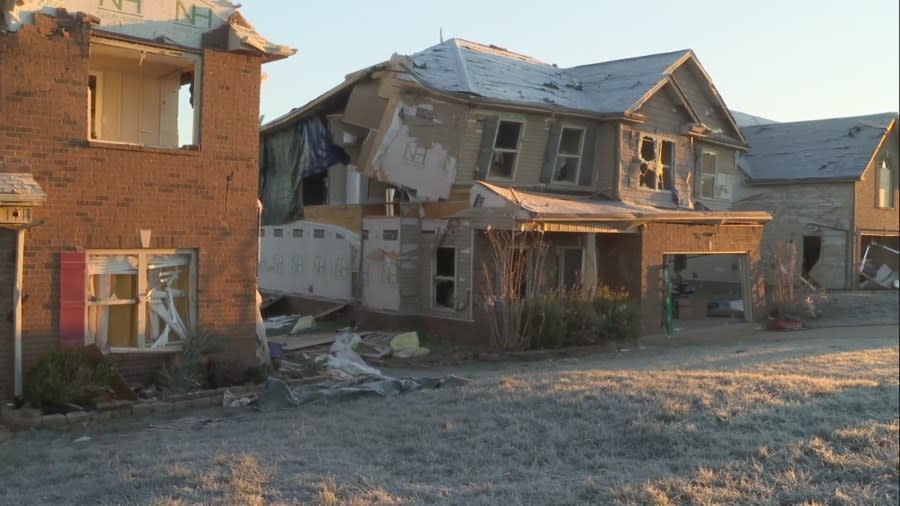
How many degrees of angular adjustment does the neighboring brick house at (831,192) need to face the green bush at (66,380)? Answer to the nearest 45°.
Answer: approximately 45° to its right

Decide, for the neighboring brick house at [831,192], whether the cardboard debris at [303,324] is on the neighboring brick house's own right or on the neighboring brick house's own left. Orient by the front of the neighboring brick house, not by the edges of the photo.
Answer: on the neighboring brick house's own right

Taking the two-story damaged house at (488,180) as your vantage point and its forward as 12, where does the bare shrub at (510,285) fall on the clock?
The bare shrub is roughly at 1 o'clock from the two-story damaged house.

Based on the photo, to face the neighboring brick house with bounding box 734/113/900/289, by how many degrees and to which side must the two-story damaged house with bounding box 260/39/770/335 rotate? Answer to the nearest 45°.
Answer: approximately 90° to its left

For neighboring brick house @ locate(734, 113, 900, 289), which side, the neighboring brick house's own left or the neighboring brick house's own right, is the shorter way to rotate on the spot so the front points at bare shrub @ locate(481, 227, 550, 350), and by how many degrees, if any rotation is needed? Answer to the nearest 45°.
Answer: approximately 45° to the neighboring brick house's own right

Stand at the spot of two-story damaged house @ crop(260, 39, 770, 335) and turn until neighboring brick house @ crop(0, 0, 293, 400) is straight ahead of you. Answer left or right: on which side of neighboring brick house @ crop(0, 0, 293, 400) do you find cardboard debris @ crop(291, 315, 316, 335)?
right

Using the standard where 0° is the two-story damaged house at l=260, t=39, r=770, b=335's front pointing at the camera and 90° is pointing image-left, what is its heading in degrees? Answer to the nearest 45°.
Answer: approximately 315°

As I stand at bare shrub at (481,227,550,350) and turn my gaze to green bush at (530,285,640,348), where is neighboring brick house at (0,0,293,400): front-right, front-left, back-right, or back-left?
back-right

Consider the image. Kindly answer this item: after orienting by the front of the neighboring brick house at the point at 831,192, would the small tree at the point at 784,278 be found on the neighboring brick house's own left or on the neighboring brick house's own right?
on the neighboring brick house's own right

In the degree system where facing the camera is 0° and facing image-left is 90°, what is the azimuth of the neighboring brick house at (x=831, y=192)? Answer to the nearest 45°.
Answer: approximately 315°

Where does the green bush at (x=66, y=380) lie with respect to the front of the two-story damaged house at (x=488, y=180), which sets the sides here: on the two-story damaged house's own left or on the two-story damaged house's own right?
on the two-story damaged house's own right

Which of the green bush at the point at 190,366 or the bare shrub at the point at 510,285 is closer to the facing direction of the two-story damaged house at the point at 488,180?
the bare shrub
